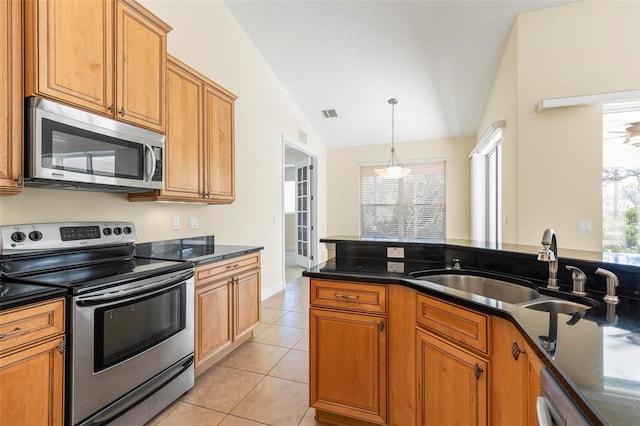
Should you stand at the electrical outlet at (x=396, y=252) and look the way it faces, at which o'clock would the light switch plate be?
The light switch plate is roughly at 8 o'clock from the electrical outlet.

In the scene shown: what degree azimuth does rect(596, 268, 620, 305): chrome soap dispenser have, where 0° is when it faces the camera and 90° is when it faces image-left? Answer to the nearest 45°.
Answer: approximately 90°

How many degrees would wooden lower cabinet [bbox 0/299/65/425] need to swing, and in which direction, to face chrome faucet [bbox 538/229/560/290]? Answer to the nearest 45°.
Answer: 0° — it already faces it

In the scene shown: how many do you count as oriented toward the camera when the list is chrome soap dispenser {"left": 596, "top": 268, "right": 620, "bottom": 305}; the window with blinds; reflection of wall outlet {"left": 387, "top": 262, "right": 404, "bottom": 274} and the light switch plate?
3

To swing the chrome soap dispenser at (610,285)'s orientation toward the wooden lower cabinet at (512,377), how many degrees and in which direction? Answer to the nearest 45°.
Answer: approximately 45° to its left

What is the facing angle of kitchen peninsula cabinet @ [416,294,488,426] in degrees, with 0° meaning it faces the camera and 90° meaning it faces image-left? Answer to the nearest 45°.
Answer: approximately 45°

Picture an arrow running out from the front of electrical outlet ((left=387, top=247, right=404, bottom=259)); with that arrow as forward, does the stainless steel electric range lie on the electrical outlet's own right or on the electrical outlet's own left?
on the electrical outlet's own right

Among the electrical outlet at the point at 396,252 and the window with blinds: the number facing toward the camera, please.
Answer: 2

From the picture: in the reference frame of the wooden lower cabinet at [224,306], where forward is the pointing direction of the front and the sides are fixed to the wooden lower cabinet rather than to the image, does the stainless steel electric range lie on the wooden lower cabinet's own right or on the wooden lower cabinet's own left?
on the wooden lower cabinet's own right

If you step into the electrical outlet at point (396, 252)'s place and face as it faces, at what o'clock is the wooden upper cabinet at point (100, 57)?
The wooden upper cabinet is roughly at 2 o'clock from the electrical outlet.
